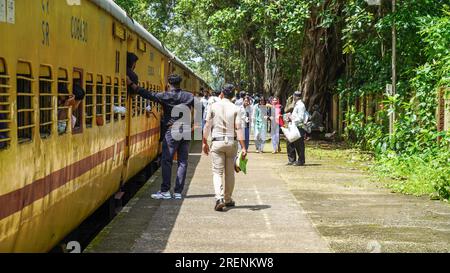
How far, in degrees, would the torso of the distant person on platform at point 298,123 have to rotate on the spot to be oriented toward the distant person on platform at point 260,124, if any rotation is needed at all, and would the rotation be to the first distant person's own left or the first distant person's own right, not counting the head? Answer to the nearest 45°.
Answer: approximately 90° to the first distant person's own right

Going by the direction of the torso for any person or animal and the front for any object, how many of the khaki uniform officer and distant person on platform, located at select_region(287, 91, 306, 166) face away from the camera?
1

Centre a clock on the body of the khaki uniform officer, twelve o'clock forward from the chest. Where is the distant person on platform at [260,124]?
The distant person on platform is roughly at 12 o'clock from the khaki uniform officer.

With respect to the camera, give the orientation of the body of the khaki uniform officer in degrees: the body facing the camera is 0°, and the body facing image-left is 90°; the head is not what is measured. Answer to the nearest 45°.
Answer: approximately 180°

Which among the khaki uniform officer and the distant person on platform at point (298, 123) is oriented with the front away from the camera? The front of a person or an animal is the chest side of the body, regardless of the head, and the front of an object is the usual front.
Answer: the khaki uniform officer

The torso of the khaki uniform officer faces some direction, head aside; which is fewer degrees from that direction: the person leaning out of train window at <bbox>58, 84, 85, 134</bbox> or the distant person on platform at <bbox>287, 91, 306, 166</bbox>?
the distant person on platform

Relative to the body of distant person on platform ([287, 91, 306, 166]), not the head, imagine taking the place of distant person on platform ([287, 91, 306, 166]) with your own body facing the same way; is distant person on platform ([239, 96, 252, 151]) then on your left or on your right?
on your right

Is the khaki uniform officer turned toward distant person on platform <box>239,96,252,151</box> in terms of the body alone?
yes
